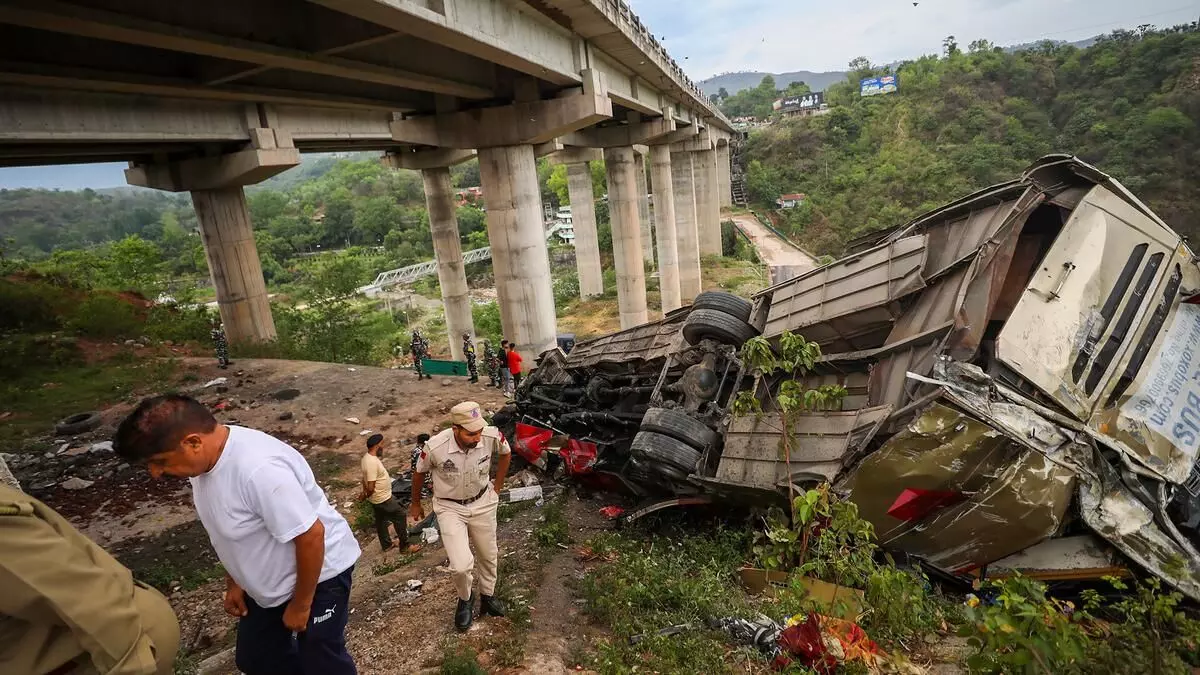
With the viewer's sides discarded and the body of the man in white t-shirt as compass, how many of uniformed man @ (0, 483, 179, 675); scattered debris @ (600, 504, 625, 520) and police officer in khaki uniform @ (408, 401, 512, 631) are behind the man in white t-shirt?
2

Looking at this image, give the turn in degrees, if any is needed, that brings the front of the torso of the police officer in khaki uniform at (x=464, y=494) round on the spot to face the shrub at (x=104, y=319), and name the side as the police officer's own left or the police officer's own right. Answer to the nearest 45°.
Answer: approximately 135° to the police officer's own right

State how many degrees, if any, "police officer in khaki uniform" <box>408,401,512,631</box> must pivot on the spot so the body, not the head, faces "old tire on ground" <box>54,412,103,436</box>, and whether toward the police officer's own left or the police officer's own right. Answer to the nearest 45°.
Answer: approximately 135° to the police officer's own right

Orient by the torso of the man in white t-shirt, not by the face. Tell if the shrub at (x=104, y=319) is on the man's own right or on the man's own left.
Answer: on the man's own right

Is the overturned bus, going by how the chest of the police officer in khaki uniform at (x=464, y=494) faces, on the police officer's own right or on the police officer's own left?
on the police officer's own left

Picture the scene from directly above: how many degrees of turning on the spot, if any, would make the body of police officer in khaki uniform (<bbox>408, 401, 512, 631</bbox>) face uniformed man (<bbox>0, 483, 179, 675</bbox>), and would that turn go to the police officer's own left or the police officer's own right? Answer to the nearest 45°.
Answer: approximately 45° to the police officer's own right

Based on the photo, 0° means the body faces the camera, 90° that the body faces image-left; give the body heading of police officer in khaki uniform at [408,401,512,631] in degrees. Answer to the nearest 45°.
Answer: approximately 0°

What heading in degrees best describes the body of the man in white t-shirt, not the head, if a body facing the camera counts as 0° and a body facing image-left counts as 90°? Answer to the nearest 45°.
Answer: approximately 45°

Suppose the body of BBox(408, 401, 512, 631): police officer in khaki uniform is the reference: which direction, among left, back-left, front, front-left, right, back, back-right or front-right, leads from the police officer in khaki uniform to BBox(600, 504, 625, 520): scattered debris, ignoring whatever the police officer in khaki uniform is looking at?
back-left
